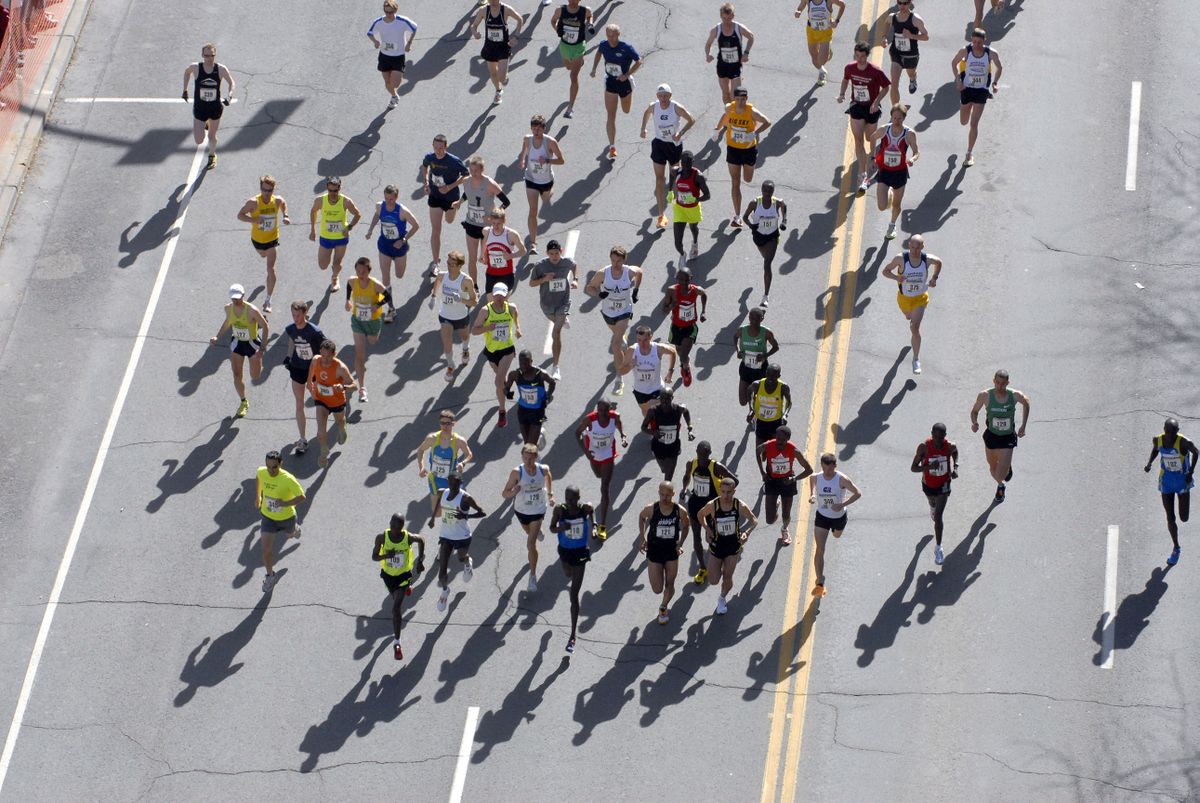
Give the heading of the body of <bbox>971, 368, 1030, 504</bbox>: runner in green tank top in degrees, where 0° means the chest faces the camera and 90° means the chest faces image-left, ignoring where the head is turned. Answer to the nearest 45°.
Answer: approximately 0°
